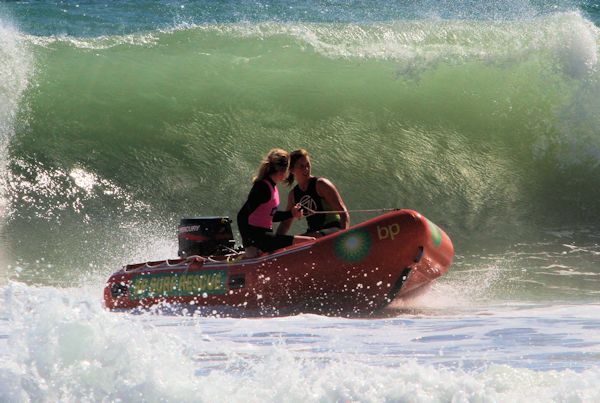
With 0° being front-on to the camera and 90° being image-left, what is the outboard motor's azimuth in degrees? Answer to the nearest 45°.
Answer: approximately 270°

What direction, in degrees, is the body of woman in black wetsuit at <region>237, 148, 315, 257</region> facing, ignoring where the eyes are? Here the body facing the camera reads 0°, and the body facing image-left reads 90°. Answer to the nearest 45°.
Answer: approximately 270°

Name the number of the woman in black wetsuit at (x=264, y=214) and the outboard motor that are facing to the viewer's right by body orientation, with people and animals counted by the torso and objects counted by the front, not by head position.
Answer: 2

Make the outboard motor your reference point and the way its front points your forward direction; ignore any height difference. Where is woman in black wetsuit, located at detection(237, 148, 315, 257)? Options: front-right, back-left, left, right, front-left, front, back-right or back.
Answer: front-right

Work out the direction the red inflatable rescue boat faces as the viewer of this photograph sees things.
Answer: facing the viewer and to the right of the viewer
